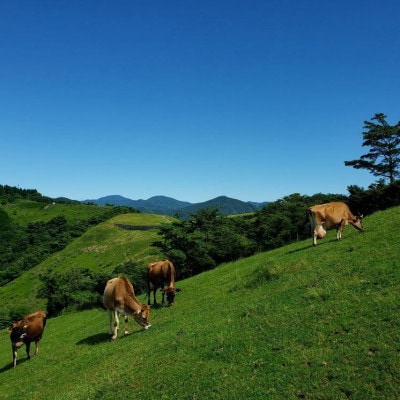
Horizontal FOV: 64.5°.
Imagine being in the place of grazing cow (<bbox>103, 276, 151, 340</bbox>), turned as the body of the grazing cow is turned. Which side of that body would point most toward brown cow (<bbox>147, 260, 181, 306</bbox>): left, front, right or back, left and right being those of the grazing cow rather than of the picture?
left

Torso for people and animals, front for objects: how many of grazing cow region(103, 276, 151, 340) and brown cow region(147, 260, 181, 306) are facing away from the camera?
0

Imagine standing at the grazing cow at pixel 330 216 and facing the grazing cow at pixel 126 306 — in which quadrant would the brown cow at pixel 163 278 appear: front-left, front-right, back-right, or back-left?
front-right

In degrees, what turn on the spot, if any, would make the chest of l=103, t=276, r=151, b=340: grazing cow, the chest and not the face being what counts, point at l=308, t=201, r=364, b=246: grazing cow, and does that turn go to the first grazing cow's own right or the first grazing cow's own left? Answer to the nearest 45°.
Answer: approximately 45° to the first grazing cow's own left

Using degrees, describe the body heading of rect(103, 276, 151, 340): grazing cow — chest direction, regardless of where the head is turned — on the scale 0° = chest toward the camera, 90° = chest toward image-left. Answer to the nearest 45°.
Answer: approximately 315°

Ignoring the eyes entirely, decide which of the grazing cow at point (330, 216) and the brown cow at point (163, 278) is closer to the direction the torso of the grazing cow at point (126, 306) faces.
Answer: the grazing cow

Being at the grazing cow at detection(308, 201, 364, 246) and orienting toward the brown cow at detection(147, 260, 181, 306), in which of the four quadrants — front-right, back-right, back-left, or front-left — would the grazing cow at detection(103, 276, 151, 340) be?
front-left

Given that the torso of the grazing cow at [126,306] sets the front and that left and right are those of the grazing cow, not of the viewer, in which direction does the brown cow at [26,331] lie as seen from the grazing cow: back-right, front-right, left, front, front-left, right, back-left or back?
back

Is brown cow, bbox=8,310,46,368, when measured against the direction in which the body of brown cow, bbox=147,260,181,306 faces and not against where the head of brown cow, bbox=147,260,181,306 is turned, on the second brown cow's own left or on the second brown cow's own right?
on the second brown cow's own right

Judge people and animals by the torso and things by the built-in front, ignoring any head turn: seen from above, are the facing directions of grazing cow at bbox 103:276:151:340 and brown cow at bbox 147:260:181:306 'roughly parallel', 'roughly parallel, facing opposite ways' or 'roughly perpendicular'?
roughly parallel
